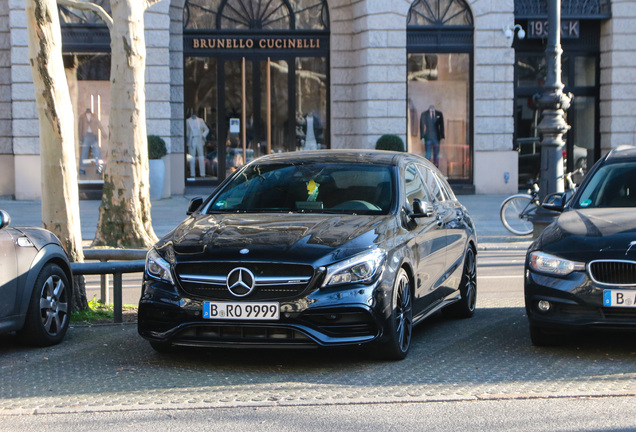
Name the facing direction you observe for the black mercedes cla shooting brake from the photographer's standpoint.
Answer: facing the viewer and to the left of the viewer

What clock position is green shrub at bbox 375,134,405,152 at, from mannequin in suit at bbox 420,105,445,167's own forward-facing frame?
The green shrub is roughly at 1 o'clock from the mannequin in suit.

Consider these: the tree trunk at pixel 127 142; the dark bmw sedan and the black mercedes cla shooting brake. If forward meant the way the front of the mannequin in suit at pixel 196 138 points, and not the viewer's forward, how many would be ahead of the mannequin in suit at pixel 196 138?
3

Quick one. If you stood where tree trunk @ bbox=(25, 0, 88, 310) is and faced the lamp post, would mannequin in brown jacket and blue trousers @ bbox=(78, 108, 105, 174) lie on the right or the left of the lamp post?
left

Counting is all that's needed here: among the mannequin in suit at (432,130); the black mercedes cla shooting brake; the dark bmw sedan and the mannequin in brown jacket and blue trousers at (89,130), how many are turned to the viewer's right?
0

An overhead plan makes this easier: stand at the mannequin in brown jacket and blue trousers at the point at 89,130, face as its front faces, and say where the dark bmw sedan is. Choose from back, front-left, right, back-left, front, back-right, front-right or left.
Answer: front

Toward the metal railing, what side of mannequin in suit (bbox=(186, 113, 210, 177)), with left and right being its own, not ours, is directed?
front

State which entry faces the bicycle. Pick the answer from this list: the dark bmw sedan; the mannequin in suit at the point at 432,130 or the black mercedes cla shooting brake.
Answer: the mannequin in suit

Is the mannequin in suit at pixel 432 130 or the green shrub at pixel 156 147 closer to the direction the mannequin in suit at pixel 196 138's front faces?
the green shrub

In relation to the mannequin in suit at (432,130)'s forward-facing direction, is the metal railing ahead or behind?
ahead

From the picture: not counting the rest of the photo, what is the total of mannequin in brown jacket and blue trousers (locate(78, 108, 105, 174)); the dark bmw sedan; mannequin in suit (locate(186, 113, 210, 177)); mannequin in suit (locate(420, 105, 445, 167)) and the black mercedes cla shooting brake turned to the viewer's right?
0

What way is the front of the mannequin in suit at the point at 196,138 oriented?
toward the camera

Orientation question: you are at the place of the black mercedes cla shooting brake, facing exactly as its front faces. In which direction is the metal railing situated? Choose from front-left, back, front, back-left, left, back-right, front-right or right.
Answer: right

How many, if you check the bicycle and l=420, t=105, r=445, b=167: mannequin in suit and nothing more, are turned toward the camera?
1

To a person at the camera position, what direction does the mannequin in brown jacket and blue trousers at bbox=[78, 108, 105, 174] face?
facing the viewer

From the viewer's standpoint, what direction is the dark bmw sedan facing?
toward the camera

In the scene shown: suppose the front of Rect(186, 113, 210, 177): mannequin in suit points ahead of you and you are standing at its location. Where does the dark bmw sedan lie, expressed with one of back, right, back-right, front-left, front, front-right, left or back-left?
front
